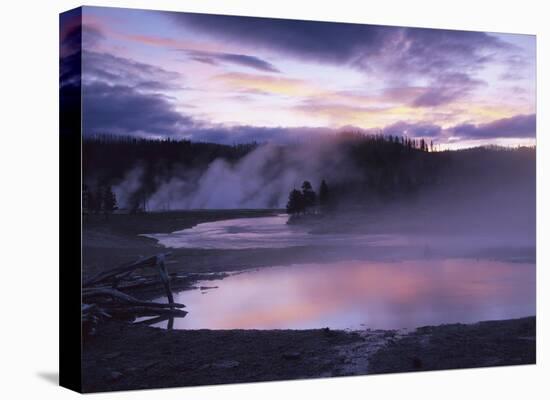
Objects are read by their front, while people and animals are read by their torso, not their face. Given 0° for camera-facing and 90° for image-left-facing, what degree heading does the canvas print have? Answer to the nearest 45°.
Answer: approximately 315°
